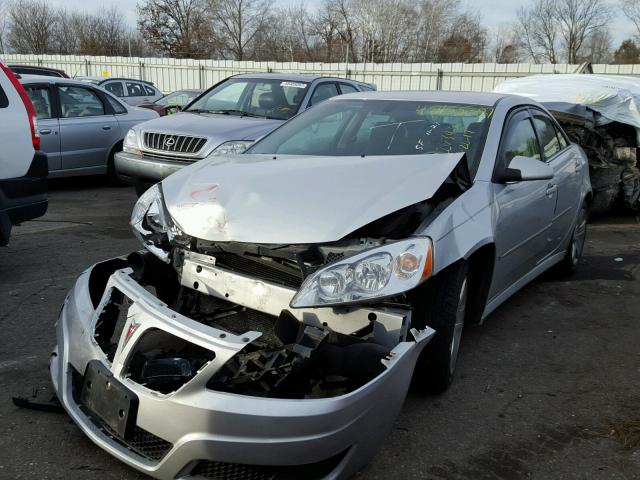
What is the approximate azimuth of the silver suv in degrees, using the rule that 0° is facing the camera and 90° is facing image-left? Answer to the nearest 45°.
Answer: approximately 45°

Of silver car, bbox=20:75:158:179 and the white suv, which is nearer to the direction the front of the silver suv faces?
the white suv

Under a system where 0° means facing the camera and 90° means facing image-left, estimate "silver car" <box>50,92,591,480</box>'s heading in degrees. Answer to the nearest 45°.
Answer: approximately 45°

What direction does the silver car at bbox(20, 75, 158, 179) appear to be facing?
to the viewer's left

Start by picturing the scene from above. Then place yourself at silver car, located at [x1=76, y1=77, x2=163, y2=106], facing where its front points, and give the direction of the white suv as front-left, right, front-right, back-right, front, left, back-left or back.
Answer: left

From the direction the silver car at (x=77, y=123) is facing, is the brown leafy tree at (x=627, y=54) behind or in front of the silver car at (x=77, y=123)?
behind

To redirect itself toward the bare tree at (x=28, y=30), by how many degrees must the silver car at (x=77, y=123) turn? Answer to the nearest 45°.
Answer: approximately 90° to its right
